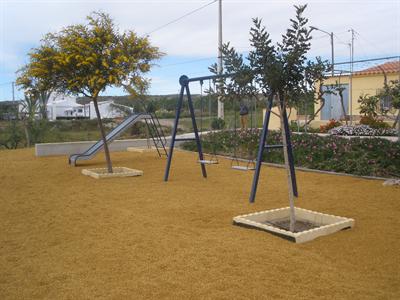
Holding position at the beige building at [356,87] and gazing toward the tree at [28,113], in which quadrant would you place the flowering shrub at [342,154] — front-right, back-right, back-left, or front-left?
front-left

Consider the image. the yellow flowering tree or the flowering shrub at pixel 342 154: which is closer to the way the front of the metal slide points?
the yellow flowering tree

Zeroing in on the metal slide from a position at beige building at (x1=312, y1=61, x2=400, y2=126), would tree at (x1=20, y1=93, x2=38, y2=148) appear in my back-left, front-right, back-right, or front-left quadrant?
front-right

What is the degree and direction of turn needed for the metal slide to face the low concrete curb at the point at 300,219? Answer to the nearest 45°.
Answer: approximately 90° to its left

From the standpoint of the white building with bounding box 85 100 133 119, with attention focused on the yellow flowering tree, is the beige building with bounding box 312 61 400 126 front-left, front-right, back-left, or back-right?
front-left

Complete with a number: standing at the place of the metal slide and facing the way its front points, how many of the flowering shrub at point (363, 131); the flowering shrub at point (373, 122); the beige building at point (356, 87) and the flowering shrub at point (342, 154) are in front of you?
0

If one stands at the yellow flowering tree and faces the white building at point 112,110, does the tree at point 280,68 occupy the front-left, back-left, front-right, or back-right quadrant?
back-right

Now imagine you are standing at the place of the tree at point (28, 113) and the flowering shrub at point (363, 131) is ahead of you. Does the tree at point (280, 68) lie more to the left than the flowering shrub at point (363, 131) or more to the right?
right

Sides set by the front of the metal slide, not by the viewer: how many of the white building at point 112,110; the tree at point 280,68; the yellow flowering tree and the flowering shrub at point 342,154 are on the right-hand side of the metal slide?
1

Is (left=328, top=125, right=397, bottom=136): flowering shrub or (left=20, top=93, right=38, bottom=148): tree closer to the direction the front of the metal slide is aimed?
the tree

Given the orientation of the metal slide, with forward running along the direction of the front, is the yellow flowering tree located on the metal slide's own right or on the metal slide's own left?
on the metal slide's own left

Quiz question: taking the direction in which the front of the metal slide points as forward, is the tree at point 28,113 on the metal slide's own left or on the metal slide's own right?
on the metal slide's own right

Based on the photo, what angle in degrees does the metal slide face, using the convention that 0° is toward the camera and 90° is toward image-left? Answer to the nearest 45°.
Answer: approximately 90°

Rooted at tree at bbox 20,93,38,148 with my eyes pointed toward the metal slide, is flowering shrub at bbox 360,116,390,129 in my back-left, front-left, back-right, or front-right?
front-left

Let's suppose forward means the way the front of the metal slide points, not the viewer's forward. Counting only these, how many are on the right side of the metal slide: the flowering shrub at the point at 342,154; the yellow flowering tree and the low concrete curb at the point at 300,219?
0

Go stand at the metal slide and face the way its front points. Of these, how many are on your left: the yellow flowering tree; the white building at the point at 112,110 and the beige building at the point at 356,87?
1

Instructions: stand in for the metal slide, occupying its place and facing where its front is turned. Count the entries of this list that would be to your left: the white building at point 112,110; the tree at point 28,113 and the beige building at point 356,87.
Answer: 0

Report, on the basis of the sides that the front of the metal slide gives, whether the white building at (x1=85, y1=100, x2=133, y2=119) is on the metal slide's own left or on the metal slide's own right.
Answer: on the metal slide's own right

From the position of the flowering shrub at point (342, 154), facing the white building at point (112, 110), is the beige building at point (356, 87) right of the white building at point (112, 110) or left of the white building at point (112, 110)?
right

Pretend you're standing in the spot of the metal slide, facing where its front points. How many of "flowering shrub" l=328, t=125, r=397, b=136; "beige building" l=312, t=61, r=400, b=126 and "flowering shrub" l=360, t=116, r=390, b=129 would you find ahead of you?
0

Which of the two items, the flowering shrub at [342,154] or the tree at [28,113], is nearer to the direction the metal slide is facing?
the tree
